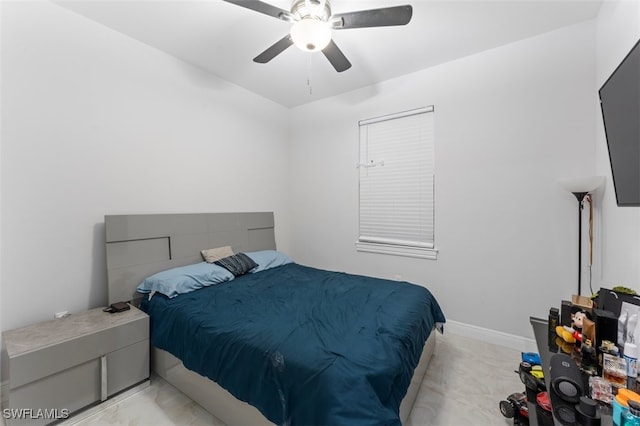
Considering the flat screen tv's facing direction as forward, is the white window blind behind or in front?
in front

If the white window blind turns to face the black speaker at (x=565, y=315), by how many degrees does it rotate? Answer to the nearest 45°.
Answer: approximately 90° to its left

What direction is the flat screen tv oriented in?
to the viewer's left

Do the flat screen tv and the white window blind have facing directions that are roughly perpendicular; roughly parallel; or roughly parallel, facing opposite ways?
roughly perpendicular

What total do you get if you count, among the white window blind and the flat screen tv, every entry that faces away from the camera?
0

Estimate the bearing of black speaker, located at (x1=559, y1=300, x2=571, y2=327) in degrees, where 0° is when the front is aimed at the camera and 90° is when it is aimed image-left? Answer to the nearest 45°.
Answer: approximately 45°

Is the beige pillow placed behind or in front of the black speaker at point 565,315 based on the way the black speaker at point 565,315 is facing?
in front

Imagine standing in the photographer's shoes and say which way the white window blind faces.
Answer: facing the viewer and to the left of the viewer

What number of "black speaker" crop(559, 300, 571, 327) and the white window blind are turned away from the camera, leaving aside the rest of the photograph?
0

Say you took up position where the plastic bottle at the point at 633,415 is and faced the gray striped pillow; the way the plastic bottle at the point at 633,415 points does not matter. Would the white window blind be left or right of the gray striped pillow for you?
right

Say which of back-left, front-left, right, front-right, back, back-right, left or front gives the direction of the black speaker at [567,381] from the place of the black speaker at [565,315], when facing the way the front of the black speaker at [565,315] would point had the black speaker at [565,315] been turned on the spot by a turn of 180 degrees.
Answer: back-right
